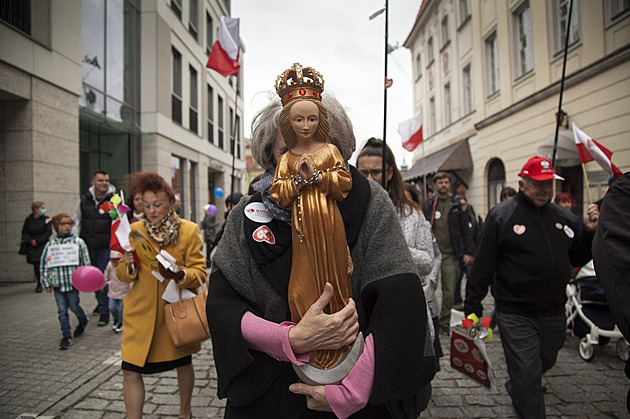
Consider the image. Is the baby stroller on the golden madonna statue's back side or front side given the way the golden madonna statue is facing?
on the back side

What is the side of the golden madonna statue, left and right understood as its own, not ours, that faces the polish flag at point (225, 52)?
back

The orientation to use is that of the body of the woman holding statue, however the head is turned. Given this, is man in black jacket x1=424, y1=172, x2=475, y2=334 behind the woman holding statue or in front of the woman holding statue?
behind

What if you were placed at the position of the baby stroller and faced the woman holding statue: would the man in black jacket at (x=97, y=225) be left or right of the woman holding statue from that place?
right

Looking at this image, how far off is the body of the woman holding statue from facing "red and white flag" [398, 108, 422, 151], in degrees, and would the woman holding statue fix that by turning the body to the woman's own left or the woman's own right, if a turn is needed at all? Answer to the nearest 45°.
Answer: approximately 180°

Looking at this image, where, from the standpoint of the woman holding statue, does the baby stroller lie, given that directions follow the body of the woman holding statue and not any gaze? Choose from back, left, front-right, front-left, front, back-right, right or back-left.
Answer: back-left

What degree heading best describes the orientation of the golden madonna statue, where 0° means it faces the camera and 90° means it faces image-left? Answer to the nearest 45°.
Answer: approximately 0°

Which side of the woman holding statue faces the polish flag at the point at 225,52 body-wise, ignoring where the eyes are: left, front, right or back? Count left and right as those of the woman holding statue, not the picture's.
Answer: back

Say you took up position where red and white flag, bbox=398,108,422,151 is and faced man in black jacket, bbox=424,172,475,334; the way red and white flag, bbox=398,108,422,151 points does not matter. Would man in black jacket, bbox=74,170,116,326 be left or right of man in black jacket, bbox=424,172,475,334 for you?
right

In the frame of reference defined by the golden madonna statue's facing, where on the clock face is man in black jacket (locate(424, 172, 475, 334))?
The man in black jacket is roughly at 7 o'clock from the golden madonna statue.

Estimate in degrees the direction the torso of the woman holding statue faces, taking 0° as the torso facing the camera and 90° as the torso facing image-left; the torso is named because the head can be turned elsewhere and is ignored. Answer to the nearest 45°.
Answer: approximately 0°
